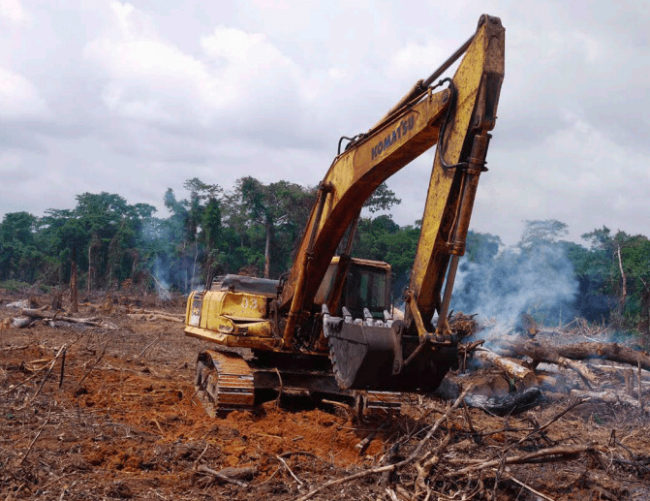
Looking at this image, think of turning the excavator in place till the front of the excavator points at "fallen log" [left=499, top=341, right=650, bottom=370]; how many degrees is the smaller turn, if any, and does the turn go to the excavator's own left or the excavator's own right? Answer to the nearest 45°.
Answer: approximately 90° to the excavator's own left

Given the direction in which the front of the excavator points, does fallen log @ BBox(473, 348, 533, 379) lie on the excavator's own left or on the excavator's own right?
on the excavator's own left

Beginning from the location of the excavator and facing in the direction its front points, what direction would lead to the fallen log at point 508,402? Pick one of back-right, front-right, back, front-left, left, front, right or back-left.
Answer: left

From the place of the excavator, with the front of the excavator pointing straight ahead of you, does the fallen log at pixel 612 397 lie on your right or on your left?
on your left

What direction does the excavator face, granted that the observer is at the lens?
facing the viewer and to the right of the viewer

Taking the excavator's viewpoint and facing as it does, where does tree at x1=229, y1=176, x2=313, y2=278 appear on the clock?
The tree is roughly at 7 o'clock from the excavator.

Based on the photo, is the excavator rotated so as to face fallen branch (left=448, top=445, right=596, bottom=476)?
yes

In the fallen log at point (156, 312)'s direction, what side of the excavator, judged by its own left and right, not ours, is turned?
back
